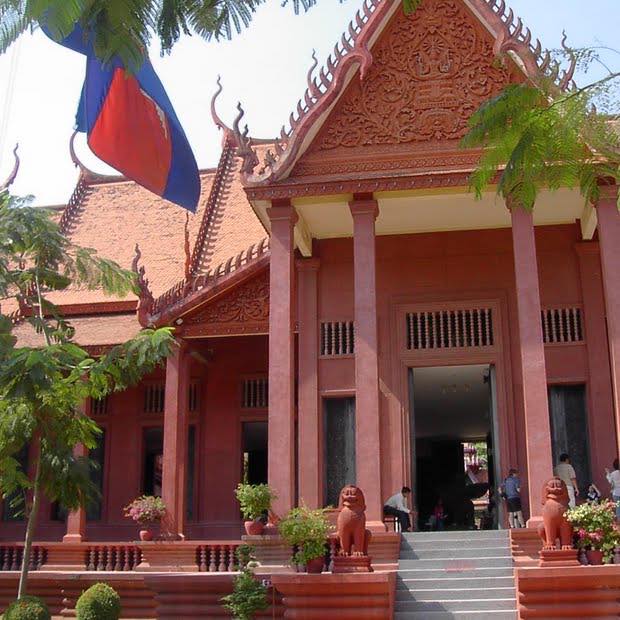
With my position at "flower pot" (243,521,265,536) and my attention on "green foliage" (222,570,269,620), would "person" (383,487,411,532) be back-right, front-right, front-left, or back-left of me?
back-left

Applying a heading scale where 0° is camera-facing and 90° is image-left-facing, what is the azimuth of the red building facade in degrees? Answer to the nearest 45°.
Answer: approximately 0°

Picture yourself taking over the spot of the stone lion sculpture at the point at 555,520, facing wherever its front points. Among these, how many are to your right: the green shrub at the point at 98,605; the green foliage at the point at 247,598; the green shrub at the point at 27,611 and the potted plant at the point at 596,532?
3

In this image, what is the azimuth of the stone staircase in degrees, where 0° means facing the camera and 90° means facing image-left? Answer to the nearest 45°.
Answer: approximately 0°

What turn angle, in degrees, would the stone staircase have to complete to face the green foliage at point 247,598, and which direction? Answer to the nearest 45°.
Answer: approximately 45° to its right

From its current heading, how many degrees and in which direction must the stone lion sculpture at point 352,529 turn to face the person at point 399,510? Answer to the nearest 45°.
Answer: approximately 180°

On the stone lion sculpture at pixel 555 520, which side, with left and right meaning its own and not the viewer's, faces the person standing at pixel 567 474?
back
